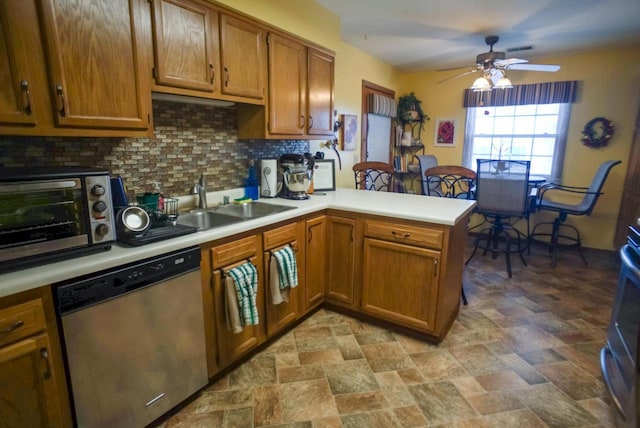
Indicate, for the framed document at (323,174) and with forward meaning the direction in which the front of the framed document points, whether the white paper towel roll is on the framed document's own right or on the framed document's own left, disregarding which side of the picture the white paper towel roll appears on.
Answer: on the framed document's own right

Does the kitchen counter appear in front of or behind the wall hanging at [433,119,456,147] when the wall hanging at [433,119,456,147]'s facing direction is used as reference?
in front

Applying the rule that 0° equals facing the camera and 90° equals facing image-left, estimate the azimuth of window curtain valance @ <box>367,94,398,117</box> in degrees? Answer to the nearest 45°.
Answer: approximately 315°

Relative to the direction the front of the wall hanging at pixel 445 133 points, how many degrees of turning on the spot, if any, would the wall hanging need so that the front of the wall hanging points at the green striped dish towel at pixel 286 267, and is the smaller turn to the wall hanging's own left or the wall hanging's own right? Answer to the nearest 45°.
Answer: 0° — it already faces it

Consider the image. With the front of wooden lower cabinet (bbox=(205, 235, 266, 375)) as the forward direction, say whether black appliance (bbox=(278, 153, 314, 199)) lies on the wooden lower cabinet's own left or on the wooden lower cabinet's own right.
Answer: on the wooden lower cabinet's own left

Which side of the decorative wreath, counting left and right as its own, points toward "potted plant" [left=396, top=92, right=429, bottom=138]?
right

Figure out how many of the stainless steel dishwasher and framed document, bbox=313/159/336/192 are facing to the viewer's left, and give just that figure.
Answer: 0

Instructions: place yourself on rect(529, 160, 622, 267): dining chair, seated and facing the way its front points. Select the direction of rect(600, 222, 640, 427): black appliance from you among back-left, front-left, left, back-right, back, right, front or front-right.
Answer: left

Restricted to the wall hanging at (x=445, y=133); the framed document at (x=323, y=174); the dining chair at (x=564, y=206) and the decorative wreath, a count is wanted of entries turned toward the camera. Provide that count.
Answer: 3

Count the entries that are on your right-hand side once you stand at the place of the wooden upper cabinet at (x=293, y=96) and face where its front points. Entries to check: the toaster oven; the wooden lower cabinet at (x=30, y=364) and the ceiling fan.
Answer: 2

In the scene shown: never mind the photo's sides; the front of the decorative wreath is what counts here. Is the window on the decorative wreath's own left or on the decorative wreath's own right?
on the decorative wreath's own right

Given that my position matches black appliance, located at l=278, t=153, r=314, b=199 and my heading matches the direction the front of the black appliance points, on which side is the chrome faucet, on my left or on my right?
on my right

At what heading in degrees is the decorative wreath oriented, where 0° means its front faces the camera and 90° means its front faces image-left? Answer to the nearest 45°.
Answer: approximately 0°
